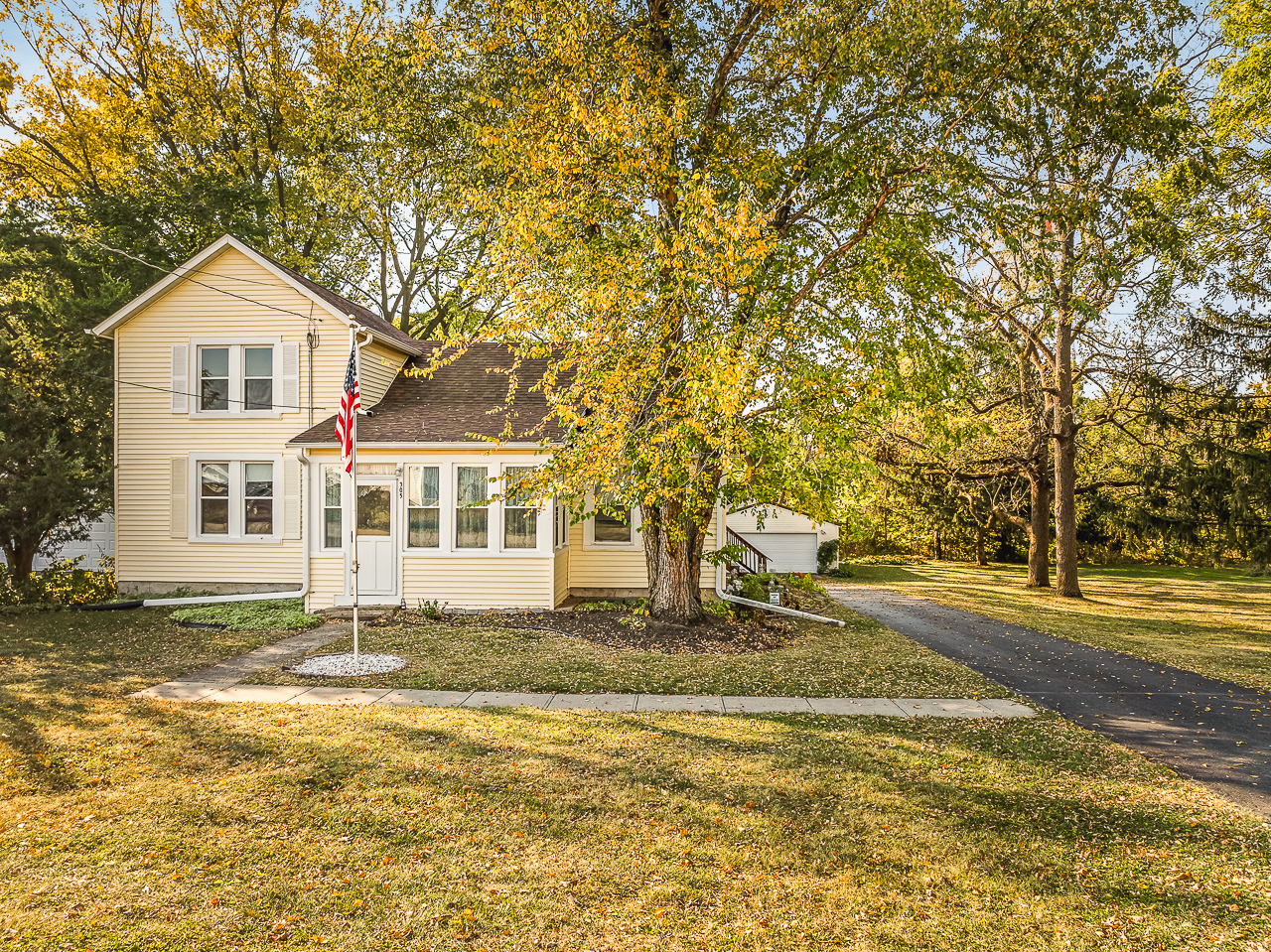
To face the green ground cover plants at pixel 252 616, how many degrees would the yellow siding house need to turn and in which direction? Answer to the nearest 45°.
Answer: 0° — it already faces it

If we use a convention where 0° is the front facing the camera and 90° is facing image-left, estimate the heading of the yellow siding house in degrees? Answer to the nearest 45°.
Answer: approximately 0°

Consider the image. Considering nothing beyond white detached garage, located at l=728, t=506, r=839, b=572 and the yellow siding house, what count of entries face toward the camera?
2

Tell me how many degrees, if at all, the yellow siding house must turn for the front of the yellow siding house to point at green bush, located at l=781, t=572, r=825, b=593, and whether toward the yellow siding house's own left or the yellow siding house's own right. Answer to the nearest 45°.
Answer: approximately 90° to the yellow siding house's own left

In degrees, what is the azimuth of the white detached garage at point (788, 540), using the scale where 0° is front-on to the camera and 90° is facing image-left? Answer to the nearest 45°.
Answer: approximately 0°

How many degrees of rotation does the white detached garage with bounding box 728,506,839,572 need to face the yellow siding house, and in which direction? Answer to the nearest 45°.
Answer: approximately 45° to its right
